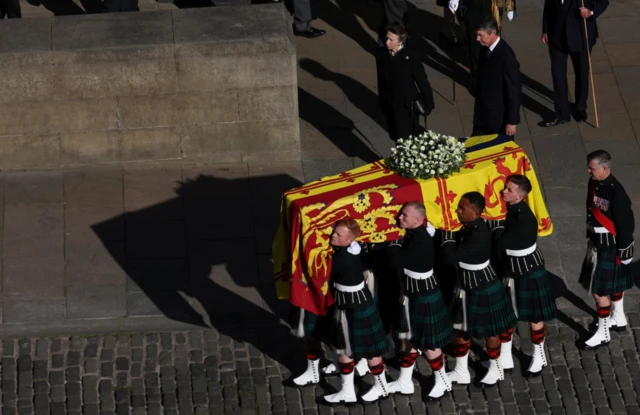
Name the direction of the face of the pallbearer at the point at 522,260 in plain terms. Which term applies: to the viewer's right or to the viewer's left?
to the viewer's left

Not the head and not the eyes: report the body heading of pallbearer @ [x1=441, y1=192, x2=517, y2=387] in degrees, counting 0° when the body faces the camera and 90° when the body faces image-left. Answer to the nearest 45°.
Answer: approximately 90°

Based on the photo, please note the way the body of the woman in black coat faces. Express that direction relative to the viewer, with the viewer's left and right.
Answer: facing the viewer and to the left of the viewer

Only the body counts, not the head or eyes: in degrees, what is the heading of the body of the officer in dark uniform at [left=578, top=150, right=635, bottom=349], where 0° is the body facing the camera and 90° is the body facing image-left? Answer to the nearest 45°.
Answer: approximately 45°

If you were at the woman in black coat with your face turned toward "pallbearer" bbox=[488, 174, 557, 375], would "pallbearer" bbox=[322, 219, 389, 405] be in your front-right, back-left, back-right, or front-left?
front-right

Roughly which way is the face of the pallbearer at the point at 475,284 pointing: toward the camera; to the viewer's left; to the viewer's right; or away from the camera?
to the viewer's left

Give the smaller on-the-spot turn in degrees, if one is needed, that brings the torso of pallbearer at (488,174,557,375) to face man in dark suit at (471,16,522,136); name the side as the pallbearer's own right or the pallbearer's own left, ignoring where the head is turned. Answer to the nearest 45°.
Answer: approximately 90° to the pallbearer's own right

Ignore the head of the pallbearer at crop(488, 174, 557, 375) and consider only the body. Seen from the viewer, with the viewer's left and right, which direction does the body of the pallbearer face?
facing to the left of the viewer

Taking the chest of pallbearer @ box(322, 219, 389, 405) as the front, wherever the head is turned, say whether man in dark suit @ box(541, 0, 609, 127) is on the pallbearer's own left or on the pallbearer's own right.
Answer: on the pallbearer's own right

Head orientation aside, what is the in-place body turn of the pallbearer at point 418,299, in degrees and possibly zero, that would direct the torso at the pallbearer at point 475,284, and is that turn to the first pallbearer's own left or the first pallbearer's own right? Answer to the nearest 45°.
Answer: approximately 135° to the first pallbearer's own right

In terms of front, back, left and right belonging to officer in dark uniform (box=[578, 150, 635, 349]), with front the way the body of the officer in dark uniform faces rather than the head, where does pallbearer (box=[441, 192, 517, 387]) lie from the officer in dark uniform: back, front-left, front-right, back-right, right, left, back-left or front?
front

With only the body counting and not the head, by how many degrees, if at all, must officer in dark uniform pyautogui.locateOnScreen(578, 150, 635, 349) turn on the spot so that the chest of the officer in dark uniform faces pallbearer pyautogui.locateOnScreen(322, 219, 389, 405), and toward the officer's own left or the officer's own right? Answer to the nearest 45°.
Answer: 0° — they already face them
